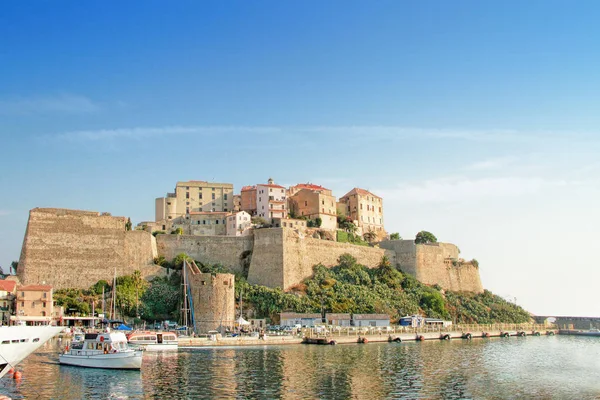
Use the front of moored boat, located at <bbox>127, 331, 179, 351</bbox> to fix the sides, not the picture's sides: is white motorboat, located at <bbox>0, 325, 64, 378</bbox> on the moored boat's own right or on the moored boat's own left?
on the moored boat's own left

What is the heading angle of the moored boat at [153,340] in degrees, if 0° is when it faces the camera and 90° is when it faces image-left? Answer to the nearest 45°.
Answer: approximately 90°

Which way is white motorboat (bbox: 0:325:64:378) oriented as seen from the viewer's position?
to the viewer's right

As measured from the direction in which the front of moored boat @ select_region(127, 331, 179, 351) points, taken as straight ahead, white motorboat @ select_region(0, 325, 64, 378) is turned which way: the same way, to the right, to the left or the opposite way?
the opposite way

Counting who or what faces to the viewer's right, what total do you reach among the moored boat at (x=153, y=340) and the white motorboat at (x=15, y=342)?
1

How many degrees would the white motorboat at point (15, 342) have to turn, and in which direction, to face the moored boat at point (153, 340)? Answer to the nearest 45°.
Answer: approximately 45° to its left
